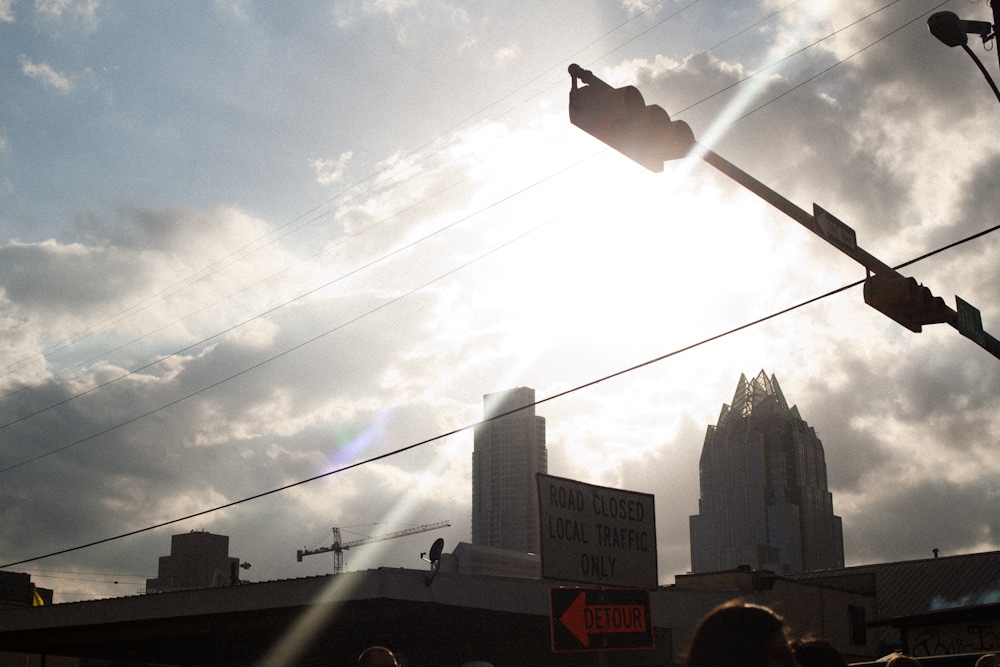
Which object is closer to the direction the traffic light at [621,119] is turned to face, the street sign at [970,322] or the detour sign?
the street sign
